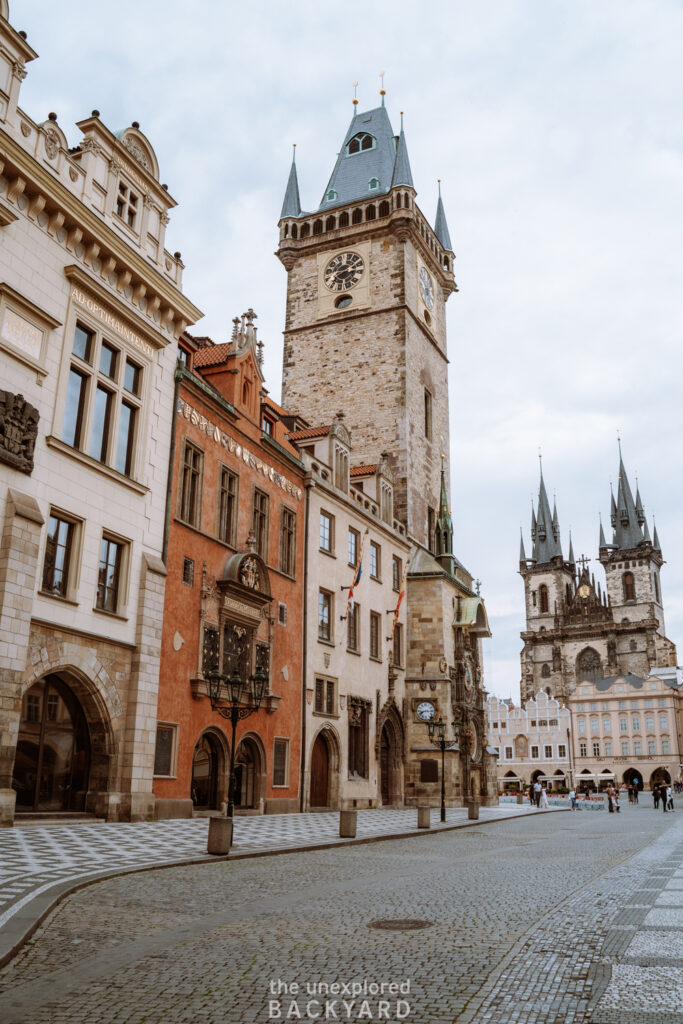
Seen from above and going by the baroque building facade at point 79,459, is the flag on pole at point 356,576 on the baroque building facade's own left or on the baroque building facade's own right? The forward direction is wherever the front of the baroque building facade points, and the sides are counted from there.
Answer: on the baroque building facade's own left

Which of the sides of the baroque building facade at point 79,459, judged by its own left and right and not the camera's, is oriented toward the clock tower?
left

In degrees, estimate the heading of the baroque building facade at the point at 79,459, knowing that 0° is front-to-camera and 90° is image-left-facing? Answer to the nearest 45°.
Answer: approximately 315°

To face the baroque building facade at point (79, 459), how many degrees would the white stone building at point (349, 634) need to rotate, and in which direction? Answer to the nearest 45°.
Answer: approximately 45° to its right

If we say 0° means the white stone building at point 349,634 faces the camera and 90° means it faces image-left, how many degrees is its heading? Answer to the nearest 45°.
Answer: approximately 315°

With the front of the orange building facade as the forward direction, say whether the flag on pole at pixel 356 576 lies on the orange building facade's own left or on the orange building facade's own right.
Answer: on the orange building facade's own left

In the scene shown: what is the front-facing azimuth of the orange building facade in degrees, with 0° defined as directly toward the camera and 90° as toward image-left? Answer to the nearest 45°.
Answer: approximately 315°

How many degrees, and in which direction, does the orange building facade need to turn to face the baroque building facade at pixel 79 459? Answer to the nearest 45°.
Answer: approximately 90° to its right
